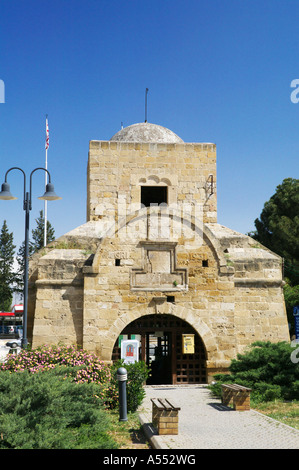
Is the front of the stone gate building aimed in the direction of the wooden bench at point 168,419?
yes

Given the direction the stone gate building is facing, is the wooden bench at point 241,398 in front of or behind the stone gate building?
in front

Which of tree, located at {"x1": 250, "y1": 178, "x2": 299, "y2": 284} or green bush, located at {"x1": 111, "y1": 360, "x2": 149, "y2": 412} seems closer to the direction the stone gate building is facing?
the green bush

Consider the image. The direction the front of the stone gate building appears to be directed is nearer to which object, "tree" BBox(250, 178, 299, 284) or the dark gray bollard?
the dark gray bollard

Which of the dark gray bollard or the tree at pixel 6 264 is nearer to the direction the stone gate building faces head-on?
the dark gray bollard

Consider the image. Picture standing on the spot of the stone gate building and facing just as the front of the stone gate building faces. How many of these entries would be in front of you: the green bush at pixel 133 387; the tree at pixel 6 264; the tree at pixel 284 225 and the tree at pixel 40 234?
1

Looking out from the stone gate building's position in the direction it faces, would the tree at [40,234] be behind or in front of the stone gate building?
behind

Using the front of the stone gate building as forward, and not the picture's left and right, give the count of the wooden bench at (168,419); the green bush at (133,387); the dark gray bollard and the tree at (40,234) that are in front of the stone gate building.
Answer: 3

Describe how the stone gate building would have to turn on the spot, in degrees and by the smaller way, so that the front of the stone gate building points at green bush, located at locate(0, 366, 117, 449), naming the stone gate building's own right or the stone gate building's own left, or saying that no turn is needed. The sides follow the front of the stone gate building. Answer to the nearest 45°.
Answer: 0° — it already faces it

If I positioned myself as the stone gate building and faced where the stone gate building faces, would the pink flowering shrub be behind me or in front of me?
in front

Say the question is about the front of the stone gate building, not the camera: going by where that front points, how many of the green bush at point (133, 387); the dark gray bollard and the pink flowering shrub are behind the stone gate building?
0

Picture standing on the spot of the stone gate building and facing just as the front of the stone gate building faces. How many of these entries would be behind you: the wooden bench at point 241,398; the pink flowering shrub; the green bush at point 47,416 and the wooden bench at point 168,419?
0

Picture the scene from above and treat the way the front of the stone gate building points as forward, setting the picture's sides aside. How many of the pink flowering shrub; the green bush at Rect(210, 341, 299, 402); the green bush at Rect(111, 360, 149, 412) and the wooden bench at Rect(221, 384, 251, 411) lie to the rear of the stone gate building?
0

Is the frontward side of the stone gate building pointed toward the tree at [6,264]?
no

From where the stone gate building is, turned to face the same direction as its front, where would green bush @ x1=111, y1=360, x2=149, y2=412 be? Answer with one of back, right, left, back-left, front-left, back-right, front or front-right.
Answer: front

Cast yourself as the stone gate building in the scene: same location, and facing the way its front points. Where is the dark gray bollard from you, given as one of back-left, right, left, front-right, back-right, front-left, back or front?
front

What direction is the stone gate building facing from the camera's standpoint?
toward the camera

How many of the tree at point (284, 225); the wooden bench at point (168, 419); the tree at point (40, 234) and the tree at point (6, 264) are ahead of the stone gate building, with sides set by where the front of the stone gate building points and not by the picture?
1
